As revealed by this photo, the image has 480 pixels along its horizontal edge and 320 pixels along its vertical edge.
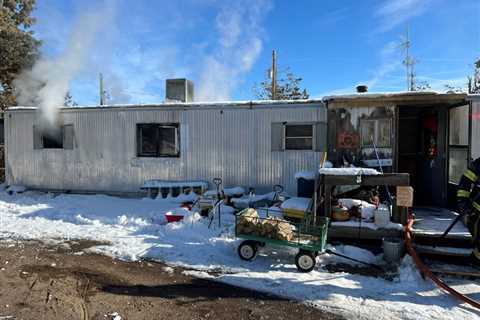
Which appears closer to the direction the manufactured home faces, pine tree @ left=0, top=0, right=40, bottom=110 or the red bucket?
the red bucket

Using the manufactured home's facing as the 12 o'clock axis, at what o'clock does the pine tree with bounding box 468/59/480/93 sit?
The pine tree is roughly at 8 o'clock from the manufactured home.

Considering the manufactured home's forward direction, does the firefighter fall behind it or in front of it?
in front

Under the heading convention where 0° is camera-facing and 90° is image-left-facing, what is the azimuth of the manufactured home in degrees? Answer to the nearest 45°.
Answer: approximately 0°

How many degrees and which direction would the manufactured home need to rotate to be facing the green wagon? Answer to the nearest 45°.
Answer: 0° — it already faces it

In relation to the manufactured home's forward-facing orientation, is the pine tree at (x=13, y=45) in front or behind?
behind

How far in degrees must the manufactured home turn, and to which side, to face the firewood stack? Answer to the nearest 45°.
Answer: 0° — it already faces it

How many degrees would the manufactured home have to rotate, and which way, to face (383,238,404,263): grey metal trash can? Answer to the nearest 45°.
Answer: approximately 45° to its left

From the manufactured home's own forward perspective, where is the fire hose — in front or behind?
in front
